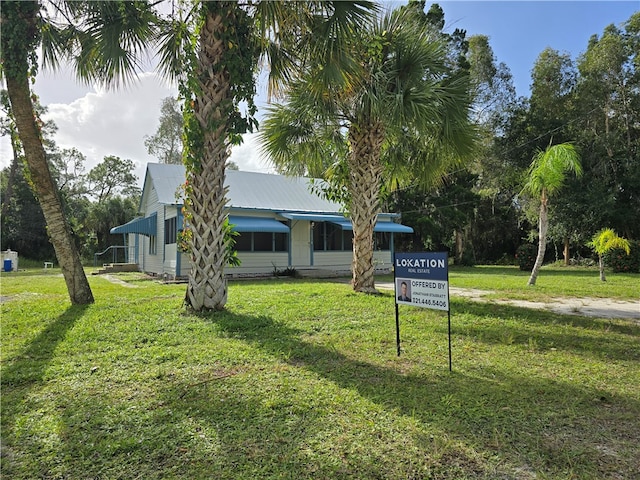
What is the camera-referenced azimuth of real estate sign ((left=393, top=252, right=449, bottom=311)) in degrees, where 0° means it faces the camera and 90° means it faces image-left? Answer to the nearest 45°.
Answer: approximately 45°

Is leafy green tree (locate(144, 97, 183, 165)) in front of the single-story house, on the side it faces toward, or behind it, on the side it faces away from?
behind

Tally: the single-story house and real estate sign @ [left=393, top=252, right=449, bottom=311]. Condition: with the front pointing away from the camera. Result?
0

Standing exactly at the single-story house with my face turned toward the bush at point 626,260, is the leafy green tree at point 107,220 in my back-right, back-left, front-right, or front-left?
back-left

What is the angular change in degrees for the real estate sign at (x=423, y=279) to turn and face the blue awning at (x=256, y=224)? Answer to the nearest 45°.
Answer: approximately 90° to its right

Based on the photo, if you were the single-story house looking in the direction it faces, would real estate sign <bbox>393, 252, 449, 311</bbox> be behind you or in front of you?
in front

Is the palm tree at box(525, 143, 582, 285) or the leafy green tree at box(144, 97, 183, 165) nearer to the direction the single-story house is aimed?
the palm tree

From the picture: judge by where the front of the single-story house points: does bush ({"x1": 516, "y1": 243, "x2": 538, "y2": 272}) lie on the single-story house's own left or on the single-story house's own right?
on the single-story house's own left

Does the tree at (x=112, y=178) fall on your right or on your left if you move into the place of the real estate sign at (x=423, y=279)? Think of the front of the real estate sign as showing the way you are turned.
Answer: on your right

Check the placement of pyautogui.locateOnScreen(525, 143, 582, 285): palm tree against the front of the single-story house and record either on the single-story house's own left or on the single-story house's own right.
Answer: on the single-story house's own left

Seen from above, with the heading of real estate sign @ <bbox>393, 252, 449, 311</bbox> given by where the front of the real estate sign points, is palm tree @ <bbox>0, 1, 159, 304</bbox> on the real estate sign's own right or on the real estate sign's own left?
on the real estate sign's own right

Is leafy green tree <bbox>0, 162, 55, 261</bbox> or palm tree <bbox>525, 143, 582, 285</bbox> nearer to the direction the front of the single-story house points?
the palm tree

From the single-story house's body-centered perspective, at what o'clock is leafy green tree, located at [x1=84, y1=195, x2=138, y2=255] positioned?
The leafy green tree is roughly at 5 o'clock from the single-story house.
